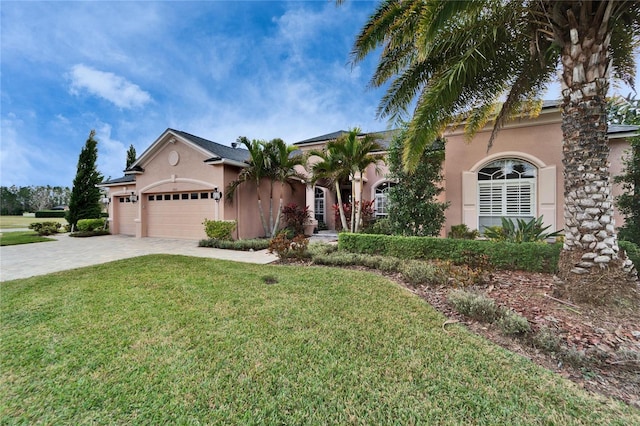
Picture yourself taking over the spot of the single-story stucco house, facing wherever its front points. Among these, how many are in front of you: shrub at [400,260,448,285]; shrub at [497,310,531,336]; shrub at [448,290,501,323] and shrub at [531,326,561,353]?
4

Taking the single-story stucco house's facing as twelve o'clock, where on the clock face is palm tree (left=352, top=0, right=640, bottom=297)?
The palm tree is roughly at 11 o'clock from the single-story stucco house.

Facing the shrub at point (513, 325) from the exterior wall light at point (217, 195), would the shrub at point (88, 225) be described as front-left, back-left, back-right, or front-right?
back-right

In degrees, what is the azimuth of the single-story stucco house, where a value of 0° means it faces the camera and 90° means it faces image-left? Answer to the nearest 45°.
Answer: approximately 0°

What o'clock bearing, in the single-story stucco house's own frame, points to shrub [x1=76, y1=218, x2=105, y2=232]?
The shrub is roughly at 3 o'clock from the single-story stucco house.

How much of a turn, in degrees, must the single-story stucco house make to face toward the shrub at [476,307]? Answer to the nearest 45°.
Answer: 0° — it already faces it

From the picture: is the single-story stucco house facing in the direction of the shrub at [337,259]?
yes

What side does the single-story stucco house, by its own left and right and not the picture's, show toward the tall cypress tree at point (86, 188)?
right

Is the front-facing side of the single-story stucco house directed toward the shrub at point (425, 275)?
yes
